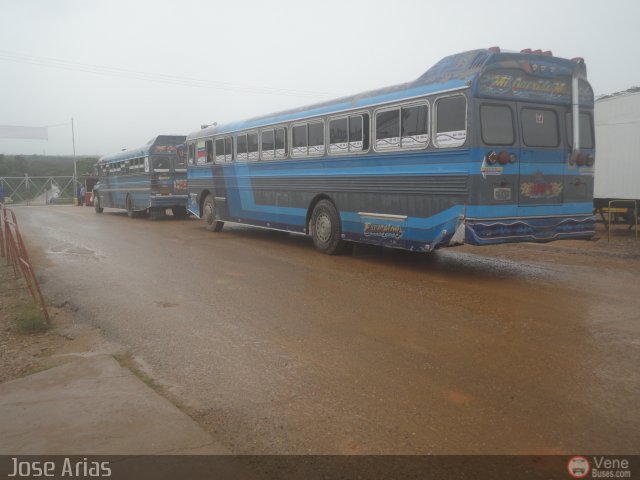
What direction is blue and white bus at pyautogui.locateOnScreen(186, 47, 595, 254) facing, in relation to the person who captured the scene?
facing away from the viewer and to the left of the viewer

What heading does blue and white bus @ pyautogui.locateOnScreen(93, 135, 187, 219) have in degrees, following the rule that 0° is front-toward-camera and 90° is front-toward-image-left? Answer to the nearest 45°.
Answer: approximately 135°

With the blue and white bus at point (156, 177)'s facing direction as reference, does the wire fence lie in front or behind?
in front

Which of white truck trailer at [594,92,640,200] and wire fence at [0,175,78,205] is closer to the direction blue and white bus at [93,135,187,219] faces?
the wire fence

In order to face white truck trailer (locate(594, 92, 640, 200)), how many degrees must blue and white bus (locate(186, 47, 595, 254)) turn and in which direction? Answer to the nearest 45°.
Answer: approximately 90° to its right

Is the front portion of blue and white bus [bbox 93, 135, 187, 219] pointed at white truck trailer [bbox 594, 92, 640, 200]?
no
